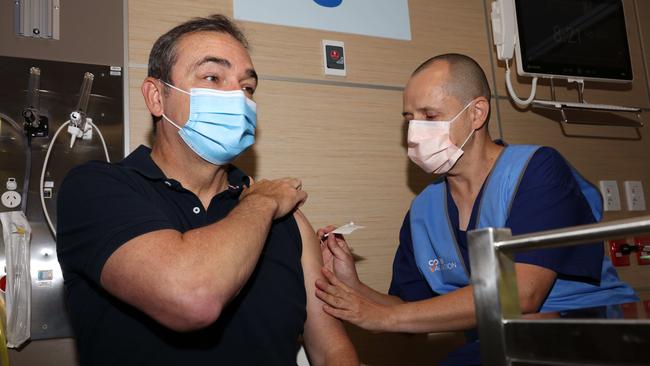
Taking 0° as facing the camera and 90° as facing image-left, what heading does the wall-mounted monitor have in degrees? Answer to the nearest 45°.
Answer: approximately 0°

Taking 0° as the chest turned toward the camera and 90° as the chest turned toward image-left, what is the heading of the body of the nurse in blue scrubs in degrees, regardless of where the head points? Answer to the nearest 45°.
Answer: approximately 45°

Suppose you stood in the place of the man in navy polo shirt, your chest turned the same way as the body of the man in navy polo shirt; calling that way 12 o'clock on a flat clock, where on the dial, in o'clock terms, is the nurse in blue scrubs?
The nurse in blue scrubs is roughly at 10 o'clock from the man in navy polo shirt.

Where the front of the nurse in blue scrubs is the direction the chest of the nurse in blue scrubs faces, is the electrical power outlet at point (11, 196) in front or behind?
in front

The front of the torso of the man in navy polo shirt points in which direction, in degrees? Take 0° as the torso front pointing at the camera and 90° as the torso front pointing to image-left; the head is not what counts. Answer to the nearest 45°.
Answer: approximately 315°

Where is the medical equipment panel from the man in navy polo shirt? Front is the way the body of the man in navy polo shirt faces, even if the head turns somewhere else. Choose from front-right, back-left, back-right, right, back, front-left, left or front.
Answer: back

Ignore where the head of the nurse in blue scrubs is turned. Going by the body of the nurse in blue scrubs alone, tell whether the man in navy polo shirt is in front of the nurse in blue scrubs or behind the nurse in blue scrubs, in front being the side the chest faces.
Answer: in front

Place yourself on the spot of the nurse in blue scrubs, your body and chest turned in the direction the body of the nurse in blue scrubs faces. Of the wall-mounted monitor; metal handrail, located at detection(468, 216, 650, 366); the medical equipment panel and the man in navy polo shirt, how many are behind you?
1

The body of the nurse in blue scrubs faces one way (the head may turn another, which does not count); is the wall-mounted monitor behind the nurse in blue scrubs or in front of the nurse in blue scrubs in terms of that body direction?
behind
